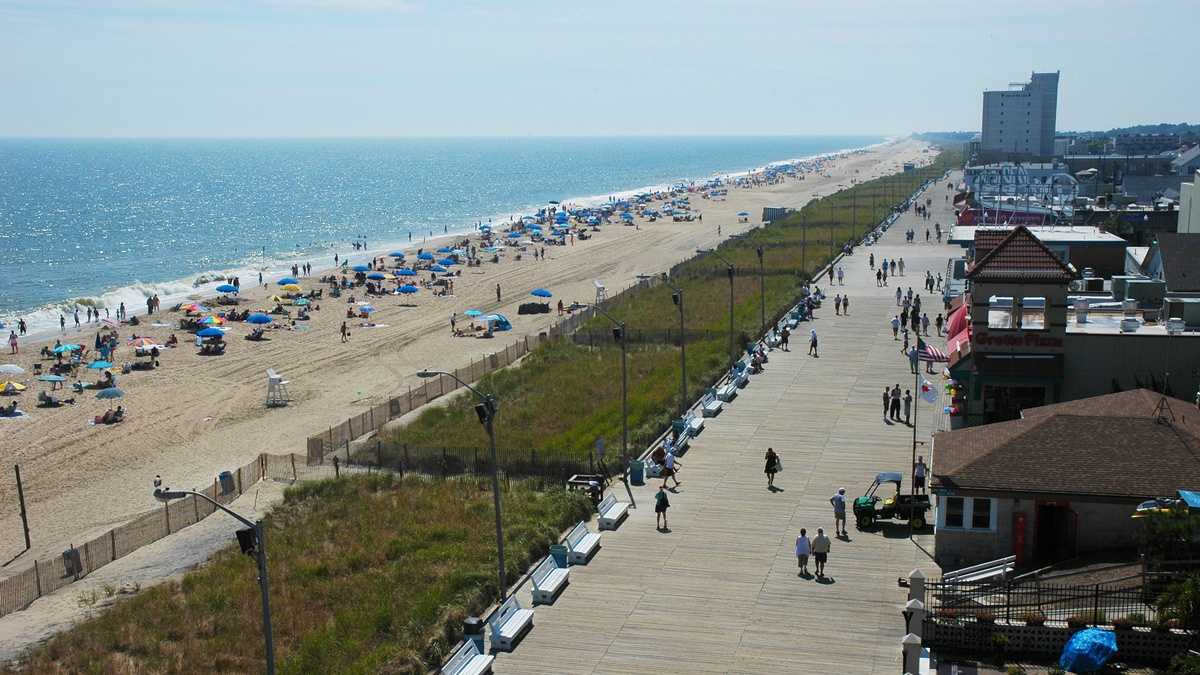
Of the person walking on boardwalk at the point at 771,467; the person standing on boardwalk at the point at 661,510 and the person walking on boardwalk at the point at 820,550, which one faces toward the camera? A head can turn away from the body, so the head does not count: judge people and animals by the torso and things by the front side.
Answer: the person walking on boardwalk at the point at 771,467

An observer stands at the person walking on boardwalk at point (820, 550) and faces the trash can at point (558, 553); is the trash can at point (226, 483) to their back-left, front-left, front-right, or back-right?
front-right

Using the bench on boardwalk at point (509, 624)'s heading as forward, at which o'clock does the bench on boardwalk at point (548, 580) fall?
the bench on boardwalk at point (548, 580) is roughly at 8 o'clock from the bench on boardwalk at point (509, 624).

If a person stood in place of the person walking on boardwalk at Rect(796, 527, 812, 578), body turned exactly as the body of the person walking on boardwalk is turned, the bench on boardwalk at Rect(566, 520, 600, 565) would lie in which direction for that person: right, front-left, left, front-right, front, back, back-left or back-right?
left

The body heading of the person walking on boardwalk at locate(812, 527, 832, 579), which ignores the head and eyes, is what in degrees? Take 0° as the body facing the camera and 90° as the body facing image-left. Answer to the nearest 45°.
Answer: approximately 180°

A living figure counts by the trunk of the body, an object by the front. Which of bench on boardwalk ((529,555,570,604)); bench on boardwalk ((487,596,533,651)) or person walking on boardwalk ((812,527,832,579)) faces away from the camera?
the person walking on boardwalk

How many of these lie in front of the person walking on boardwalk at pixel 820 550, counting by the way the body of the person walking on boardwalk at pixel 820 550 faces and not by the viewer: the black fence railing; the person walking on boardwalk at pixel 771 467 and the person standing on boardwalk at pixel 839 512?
2

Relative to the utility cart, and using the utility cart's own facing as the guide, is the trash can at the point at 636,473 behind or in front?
in front

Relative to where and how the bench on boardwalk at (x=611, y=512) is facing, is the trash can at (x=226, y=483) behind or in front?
behind

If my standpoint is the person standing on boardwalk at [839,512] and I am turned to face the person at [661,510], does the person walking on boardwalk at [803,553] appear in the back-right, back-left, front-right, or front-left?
front-left

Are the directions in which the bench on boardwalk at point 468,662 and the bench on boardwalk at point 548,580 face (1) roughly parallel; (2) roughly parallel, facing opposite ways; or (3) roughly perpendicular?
roughly parallel

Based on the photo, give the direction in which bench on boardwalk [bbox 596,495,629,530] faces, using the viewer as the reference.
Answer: facing the viewer and to the right of the viewer

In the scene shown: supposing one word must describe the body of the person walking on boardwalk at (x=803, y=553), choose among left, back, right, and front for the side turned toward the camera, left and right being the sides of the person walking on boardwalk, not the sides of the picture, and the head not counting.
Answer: back
